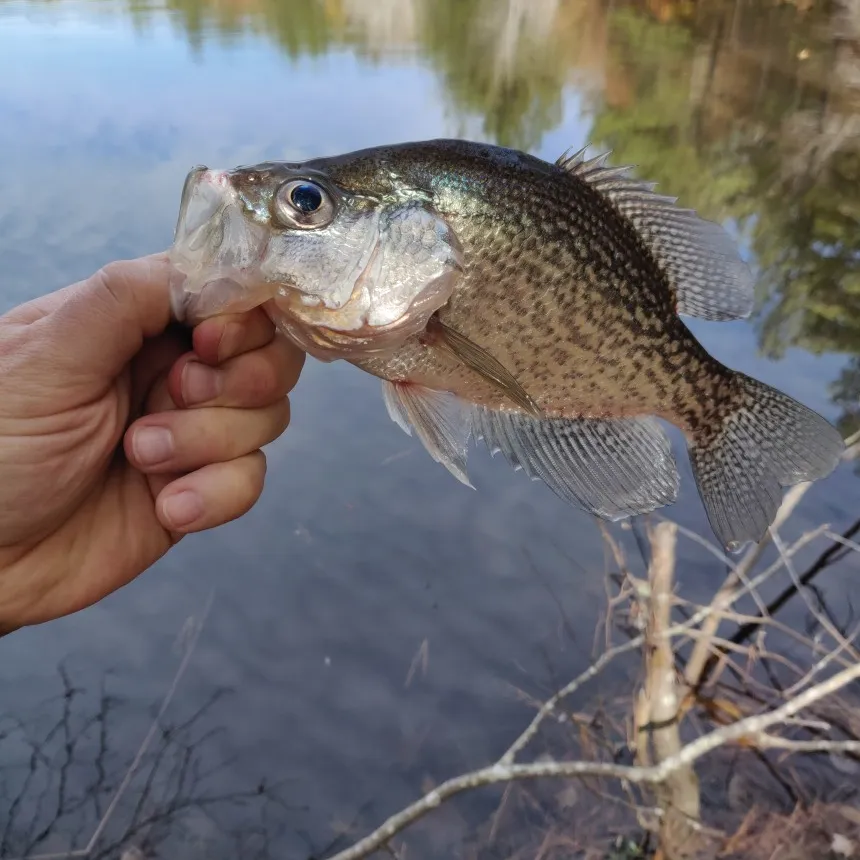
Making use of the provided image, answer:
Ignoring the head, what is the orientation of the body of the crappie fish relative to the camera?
to the viewer's left
